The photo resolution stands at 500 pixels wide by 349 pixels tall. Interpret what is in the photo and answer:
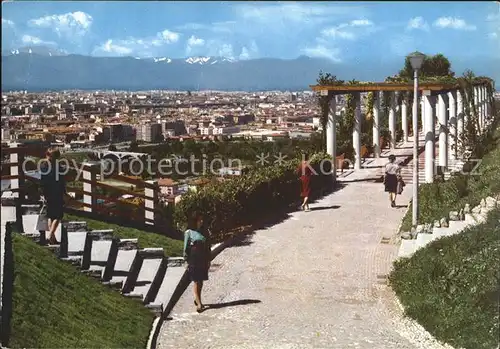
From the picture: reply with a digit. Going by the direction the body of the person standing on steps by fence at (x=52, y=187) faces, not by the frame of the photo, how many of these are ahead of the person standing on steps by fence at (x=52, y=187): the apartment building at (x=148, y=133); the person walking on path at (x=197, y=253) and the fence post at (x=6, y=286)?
1

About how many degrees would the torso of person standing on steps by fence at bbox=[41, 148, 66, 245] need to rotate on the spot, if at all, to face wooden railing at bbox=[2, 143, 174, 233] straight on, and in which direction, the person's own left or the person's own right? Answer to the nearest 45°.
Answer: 0° — they already face it

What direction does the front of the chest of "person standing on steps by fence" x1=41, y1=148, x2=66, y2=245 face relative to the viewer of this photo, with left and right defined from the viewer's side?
facing away from the viewer

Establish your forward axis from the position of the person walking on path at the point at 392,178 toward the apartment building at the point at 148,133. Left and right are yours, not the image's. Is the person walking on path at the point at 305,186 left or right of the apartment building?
left
